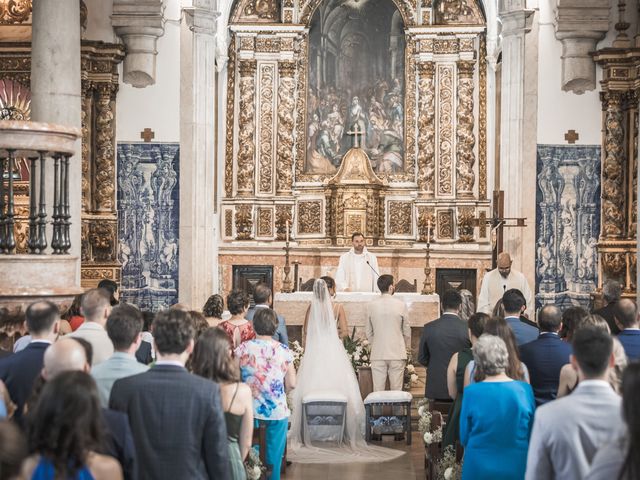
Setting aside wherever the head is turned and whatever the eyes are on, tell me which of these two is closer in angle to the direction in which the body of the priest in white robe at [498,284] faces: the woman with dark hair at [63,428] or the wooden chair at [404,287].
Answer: the woman with dark hair

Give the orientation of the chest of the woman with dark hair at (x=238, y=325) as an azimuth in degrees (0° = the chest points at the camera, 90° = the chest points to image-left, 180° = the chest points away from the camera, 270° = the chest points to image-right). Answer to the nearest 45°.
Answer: approximately 180°

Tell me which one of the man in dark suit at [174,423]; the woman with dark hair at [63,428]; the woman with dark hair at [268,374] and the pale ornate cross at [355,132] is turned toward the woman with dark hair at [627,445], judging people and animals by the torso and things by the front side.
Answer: the pale ornate cross

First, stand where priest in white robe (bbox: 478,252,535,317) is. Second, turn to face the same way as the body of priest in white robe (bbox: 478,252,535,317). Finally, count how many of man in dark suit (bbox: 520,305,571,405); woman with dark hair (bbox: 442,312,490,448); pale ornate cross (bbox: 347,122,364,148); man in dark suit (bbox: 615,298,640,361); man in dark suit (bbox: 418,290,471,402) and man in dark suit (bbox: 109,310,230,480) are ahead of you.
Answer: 5

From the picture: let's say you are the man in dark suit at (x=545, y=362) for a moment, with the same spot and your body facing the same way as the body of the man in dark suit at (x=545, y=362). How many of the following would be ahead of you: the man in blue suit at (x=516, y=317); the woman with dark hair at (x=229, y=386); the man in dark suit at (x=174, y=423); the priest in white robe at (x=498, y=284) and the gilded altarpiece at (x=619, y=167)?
3

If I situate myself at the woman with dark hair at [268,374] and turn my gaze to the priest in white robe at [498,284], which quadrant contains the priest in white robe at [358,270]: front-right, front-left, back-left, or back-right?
front-left

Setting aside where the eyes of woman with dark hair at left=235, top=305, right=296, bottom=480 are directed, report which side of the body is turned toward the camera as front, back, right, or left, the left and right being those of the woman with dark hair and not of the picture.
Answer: back

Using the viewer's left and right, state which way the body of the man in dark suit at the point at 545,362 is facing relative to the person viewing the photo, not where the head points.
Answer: facing away from the viewer

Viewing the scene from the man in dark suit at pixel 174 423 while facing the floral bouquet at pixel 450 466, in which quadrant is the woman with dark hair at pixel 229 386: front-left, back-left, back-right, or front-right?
front-left

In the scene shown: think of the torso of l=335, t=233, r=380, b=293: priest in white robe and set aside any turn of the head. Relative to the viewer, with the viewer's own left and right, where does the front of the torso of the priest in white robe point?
facing the viewer

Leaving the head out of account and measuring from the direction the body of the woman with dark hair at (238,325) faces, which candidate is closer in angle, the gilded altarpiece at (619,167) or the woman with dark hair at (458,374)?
the gilded altarpiece

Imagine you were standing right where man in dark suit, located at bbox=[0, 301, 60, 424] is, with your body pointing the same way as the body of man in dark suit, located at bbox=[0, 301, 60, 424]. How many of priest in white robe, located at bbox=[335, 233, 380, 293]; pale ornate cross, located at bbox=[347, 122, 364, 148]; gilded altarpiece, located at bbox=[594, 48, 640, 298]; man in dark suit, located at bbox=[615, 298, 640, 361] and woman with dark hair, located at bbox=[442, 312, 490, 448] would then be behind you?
0

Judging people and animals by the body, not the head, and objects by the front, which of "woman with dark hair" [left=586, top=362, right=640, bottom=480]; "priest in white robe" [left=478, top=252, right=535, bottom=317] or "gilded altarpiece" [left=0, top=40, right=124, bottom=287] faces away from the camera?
the woman with dark hair

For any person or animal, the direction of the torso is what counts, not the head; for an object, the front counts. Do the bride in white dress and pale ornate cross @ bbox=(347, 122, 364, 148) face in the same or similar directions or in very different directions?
very different directions

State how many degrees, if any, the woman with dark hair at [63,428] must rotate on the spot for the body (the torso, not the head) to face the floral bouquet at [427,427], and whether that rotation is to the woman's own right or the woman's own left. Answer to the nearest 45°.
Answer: approximately 45° to the woman's own right

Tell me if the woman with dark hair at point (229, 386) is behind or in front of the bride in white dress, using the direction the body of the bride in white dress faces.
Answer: behind

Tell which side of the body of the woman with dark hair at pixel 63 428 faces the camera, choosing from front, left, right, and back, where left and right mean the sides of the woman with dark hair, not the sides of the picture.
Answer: back

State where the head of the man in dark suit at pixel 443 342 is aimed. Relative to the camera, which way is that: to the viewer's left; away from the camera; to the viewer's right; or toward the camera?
away from the camera

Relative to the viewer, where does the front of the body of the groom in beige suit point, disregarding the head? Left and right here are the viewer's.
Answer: facing away from the viewer
